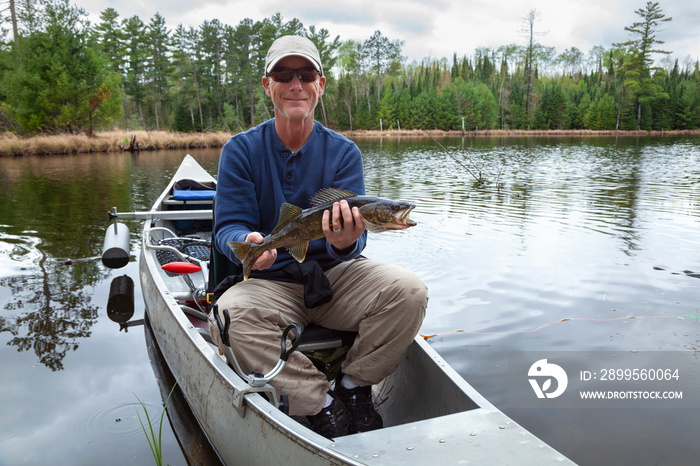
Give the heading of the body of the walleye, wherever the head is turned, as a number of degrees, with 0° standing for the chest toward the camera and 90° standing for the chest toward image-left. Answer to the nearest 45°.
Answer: approximately 270°

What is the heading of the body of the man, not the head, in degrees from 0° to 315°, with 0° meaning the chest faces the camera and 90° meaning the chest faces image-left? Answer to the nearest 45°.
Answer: approximately 0°

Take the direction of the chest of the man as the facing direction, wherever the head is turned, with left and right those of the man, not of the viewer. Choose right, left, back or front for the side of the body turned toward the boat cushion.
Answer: back
